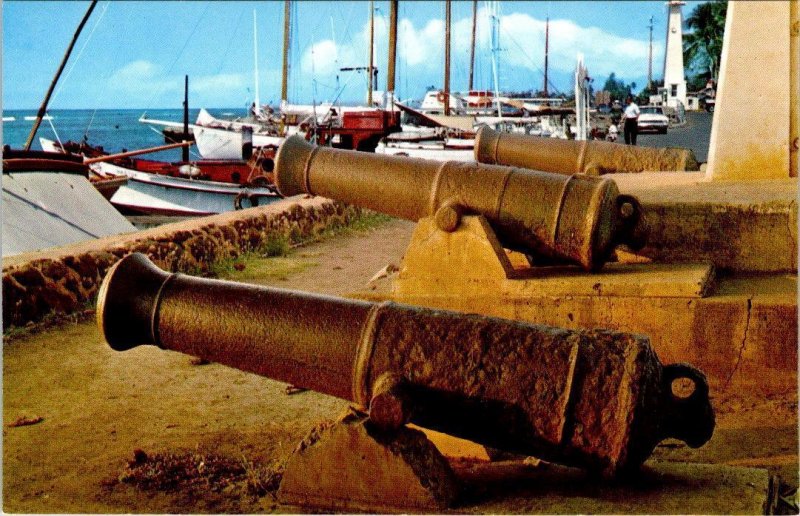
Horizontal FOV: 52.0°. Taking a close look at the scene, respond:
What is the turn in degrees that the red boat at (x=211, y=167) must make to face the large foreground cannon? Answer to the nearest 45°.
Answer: approximately 90° to its left

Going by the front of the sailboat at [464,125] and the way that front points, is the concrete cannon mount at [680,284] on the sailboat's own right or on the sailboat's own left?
on the sailboat's own left

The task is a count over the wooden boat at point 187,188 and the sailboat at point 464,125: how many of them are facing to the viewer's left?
2

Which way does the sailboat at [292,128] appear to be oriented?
to the viewer's left

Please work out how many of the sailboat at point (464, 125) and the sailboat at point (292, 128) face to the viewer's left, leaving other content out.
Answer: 2

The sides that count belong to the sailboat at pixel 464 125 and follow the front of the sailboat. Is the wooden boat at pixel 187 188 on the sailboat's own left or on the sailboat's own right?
on the sailboat's own left

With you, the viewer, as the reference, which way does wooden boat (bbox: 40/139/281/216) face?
facing to the left of the viewer
